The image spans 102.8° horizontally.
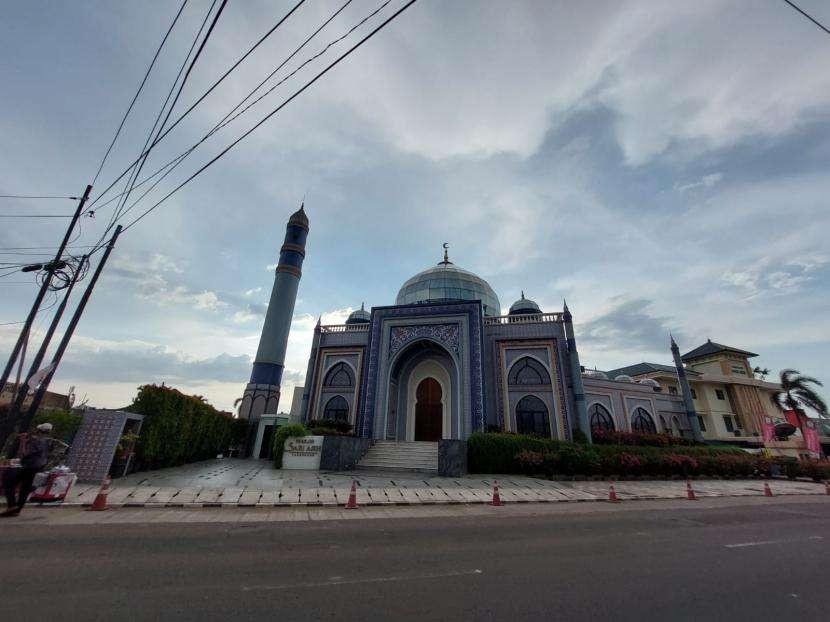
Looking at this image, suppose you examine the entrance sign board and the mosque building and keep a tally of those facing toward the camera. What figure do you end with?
2

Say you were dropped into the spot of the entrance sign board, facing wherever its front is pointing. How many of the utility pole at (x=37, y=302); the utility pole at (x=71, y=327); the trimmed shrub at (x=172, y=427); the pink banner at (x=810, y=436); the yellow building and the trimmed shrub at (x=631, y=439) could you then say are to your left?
3

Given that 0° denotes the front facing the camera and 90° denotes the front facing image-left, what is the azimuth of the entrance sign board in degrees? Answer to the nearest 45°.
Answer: approximately 0°

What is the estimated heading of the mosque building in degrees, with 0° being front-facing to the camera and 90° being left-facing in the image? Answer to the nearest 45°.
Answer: approximately 0°

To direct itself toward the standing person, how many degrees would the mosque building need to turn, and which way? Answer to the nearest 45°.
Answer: approximately 45° to its right

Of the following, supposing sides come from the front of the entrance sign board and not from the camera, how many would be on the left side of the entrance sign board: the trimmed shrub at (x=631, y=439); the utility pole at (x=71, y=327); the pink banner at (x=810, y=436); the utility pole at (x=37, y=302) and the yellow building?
3

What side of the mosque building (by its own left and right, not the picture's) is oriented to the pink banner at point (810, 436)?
left

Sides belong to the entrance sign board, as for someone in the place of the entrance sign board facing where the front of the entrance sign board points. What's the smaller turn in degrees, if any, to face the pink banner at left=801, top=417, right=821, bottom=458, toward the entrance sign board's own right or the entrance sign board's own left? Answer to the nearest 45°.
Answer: approximately 90° to the entrance sign board's own left

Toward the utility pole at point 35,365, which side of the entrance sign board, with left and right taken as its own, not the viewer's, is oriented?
right

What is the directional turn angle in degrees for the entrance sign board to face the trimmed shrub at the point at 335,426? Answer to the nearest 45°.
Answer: approximately 135° to its left
